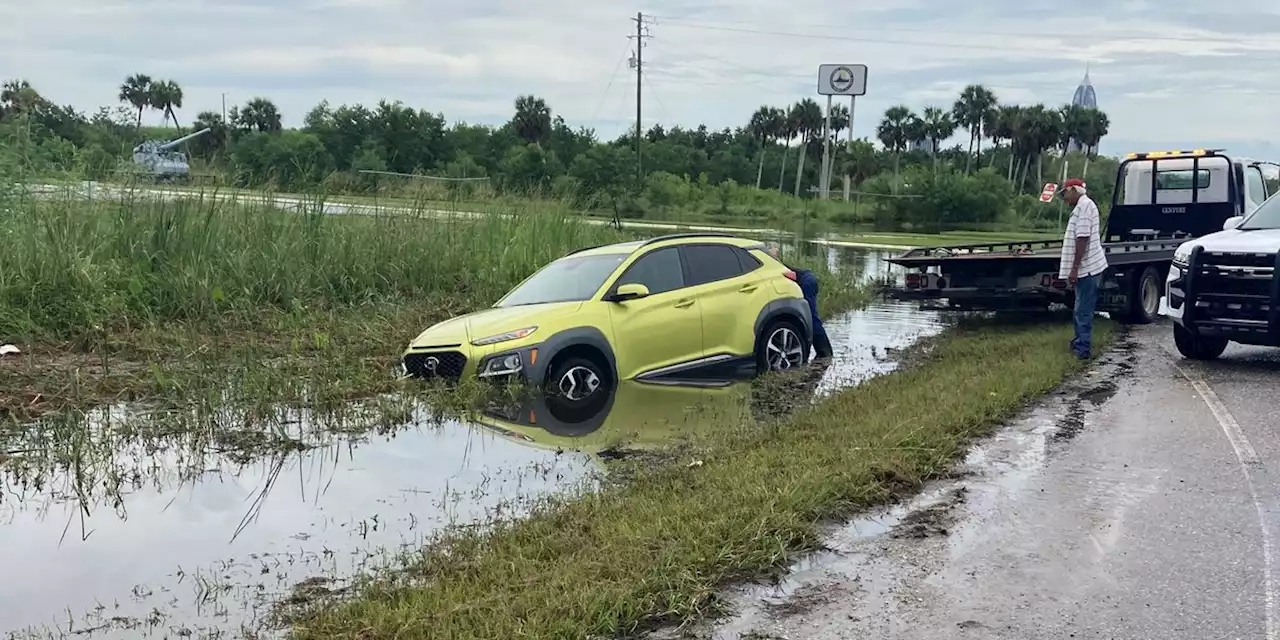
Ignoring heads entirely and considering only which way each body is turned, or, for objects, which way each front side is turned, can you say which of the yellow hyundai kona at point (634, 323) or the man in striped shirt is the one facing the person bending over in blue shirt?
the man in striped shirt

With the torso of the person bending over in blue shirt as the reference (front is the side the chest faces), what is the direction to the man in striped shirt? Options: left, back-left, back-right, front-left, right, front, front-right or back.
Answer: back

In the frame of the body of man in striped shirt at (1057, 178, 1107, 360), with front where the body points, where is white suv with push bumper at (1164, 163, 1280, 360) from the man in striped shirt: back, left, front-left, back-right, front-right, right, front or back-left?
back

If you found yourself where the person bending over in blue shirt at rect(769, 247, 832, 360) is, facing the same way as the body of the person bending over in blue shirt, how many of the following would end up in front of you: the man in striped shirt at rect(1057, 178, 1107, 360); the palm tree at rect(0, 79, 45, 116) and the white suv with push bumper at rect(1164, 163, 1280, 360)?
1

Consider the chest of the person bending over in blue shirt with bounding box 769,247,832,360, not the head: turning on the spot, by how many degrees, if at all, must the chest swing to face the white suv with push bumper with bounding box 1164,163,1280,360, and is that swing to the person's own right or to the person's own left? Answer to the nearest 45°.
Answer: approximately 180°

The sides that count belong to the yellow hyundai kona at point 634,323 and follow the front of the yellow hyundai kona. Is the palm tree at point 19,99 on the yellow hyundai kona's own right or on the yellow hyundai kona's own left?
on the yellow hyundai kona's own right

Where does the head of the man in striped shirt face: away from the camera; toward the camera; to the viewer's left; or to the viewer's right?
to the viewer's left

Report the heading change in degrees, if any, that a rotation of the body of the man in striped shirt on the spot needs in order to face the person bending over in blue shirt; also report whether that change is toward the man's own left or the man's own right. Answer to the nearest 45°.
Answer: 0° — they already face them

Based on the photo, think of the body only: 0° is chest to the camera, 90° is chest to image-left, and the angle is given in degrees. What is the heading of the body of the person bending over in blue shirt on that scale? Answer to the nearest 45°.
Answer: approximately 90°

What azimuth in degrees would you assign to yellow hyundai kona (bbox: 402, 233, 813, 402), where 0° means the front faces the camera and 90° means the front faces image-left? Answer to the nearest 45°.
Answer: approximately 45°

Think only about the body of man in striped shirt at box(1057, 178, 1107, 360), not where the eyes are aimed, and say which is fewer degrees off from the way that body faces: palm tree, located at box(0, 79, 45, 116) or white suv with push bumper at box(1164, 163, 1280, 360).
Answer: the palm tree

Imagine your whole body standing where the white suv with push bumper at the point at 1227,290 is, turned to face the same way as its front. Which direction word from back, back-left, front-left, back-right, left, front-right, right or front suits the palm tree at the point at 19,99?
front-right

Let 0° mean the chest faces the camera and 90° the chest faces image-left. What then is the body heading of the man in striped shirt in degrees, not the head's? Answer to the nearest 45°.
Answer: approximately 90°

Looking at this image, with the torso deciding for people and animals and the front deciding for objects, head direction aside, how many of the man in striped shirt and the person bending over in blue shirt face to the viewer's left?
2

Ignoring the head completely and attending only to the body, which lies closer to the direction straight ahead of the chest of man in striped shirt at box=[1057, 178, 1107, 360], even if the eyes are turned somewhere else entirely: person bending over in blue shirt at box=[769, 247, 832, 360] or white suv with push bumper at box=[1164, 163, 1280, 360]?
the person bending over in blue shirt
